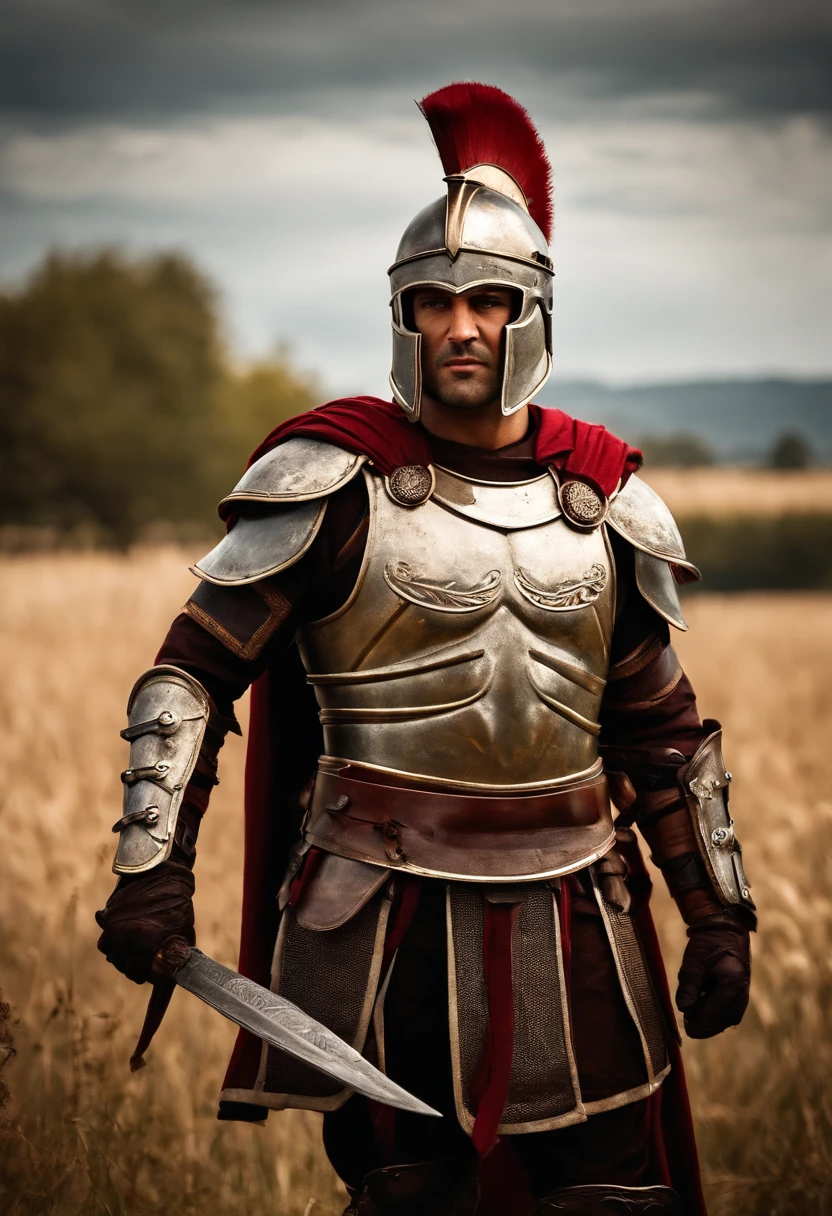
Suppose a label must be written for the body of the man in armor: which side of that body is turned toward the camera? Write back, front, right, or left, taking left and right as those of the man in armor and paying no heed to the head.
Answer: front

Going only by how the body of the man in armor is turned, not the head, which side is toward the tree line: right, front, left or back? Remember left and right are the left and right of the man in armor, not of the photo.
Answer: back
